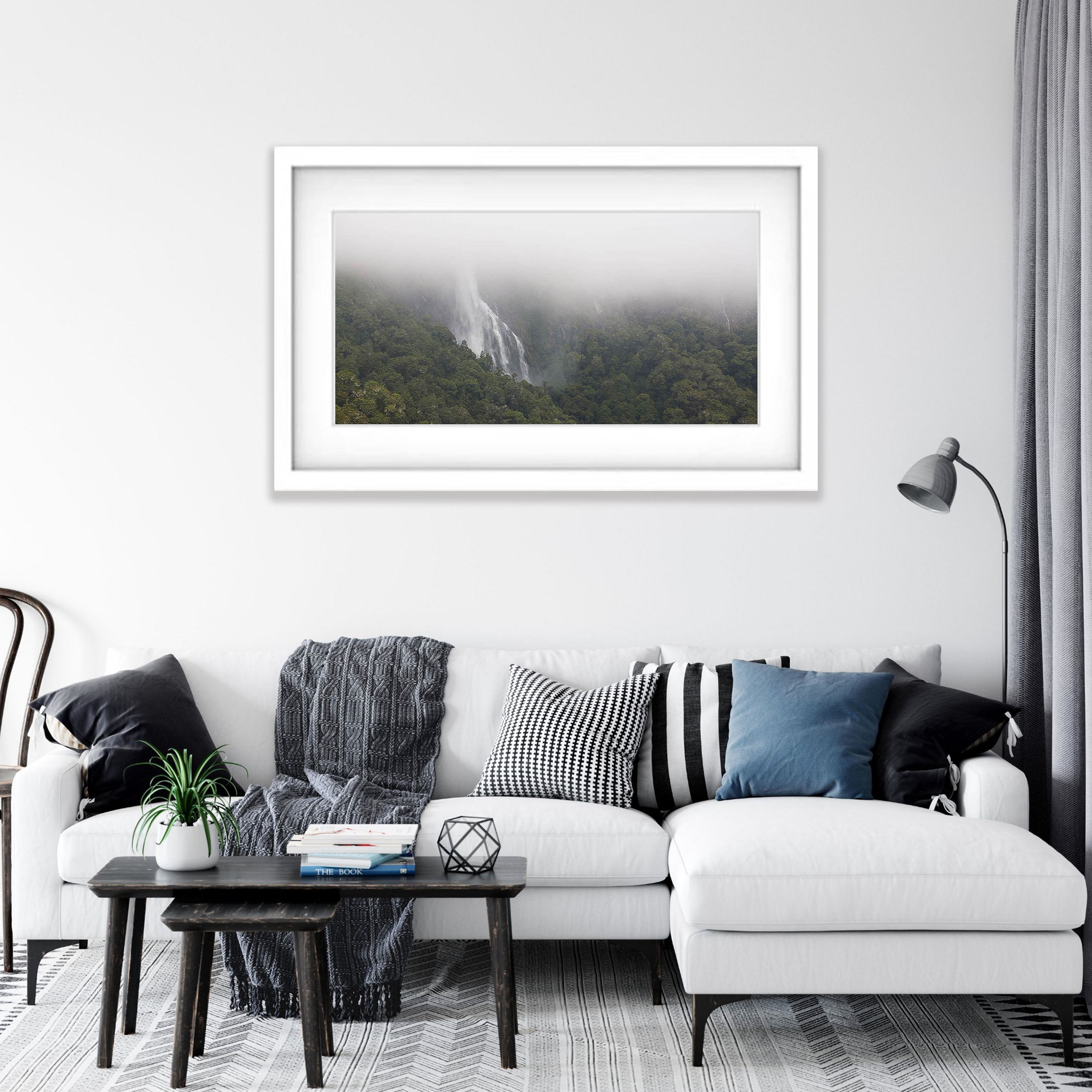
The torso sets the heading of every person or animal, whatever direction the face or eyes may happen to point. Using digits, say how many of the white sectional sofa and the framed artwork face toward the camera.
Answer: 2

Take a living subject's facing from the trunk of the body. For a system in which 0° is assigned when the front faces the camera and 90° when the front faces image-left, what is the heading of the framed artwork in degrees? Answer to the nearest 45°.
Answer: approximately 0°

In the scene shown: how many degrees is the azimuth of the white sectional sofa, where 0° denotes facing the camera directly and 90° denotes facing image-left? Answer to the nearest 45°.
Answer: approximately 0°

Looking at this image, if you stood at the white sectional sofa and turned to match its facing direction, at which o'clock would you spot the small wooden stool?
The small wooden stool is roughly at 2 o'clock from the white sectional sofa.
